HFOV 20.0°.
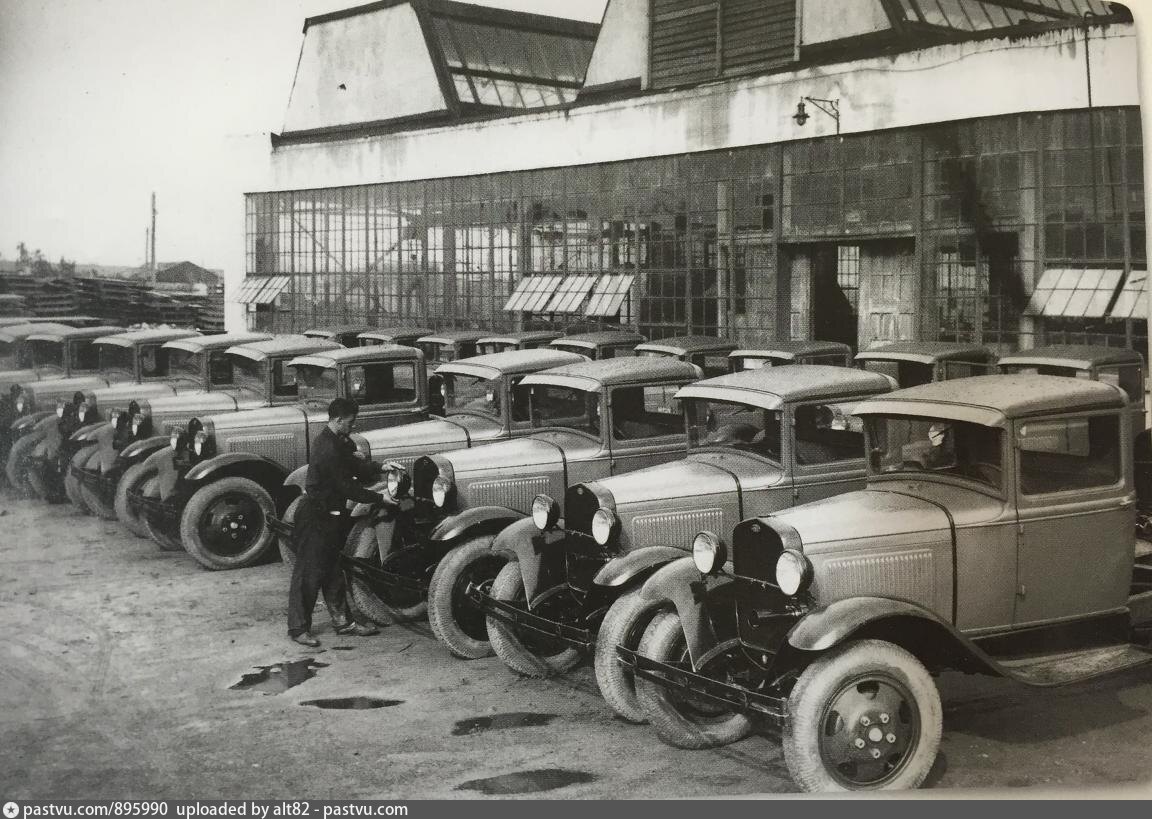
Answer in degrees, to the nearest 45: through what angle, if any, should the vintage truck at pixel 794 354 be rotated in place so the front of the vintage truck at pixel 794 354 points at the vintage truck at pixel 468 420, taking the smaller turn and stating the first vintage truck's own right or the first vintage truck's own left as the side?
0° — it already faces it

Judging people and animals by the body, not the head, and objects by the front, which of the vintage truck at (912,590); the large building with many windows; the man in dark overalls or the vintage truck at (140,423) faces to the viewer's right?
the man in dark overalls

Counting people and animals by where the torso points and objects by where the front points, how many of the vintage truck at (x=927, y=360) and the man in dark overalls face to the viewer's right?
1

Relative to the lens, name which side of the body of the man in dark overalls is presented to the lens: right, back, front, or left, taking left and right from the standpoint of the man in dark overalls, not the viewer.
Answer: right

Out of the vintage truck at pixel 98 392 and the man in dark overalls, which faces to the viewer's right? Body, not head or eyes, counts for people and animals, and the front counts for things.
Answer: the man in dark overalls

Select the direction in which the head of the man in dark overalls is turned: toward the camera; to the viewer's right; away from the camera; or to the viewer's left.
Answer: to the viewer's right

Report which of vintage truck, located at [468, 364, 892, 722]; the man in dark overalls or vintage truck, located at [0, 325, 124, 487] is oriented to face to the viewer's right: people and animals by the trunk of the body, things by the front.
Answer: the man in dark overalls

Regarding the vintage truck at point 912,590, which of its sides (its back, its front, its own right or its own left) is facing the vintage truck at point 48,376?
right

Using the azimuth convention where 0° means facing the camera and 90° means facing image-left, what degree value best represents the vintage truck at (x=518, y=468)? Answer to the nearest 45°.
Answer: approximately 45°

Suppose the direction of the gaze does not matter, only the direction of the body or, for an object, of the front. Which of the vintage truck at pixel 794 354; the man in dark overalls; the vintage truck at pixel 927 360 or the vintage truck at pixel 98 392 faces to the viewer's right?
the man in dark overalls

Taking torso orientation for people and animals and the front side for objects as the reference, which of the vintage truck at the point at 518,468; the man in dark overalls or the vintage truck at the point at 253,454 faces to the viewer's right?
the man in dark overalls

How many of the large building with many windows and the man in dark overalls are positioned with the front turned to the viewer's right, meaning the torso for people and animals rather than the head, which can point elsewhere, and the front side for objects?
1
